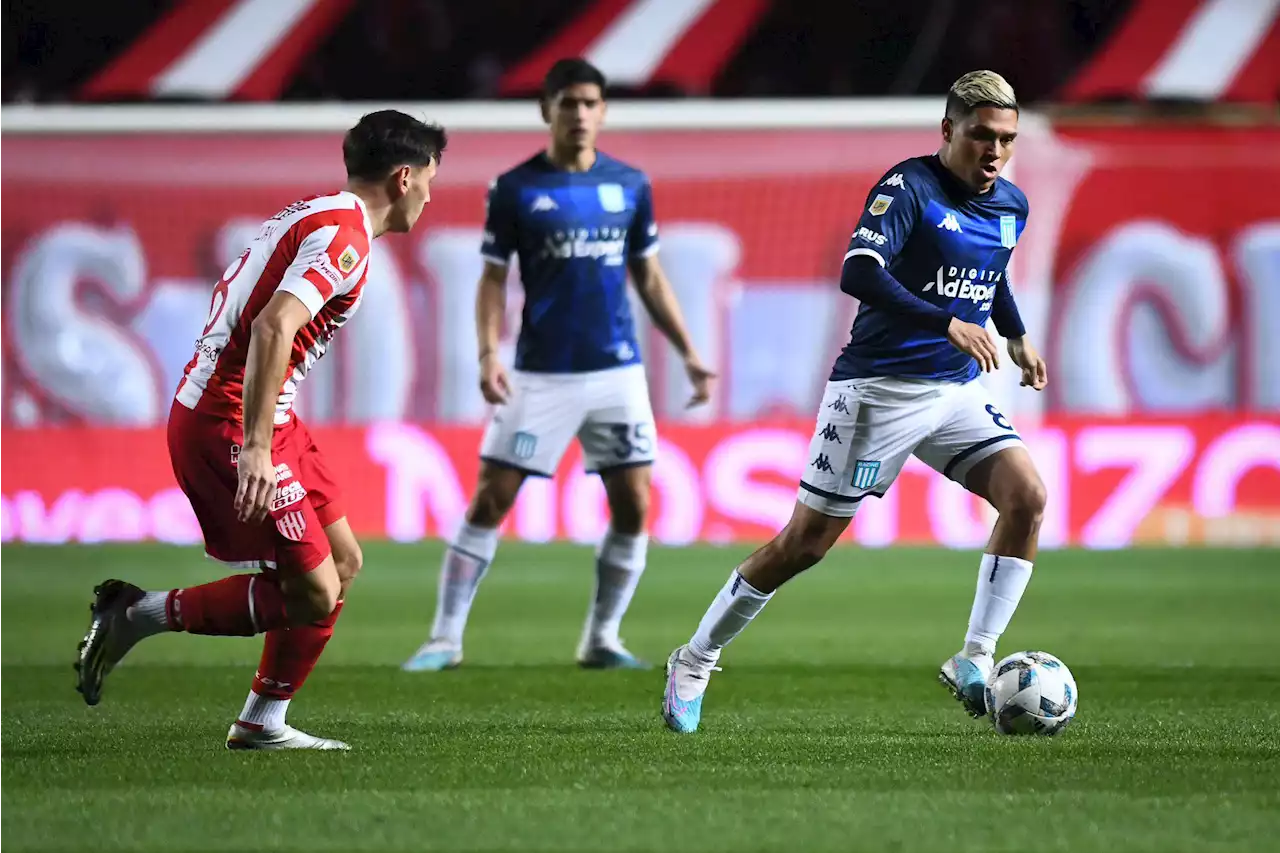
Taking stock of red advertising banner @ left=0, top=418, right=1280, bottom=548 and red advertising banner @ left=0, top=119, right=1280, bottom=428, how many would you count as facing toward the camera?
2

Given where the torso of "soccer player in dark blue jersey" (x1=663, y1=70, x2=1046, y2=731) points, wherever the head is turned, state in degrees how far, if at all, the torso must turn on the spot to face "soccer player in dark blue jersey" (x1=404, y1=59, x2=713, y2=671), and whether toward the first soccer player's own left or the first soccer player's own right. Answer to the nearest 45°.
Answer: approximately 180°

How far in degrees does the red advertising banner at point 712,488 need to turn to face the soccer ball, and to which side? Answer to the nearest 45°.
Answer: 0° — it already faces it

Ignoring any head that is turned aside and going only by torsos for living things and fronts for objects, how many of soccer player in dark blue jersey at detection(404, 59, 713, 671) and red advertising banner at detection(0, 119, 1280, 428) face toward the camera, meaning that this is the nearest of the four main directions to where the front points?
2

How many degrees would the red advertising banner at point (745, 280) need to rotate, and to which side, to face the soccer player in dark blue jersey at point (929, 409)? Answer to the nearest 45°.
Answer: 0° — it already faces them

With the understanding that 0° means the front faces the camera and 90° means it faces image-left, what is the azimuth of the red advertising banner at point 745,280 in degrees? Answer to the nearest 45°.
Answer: approximately 0°

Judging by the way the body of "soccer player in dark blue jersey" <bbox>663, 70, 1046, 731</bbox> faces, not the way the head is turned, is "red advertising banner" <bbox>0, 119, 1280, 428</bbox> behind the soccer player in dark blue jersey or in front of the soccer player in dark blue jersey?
behind
